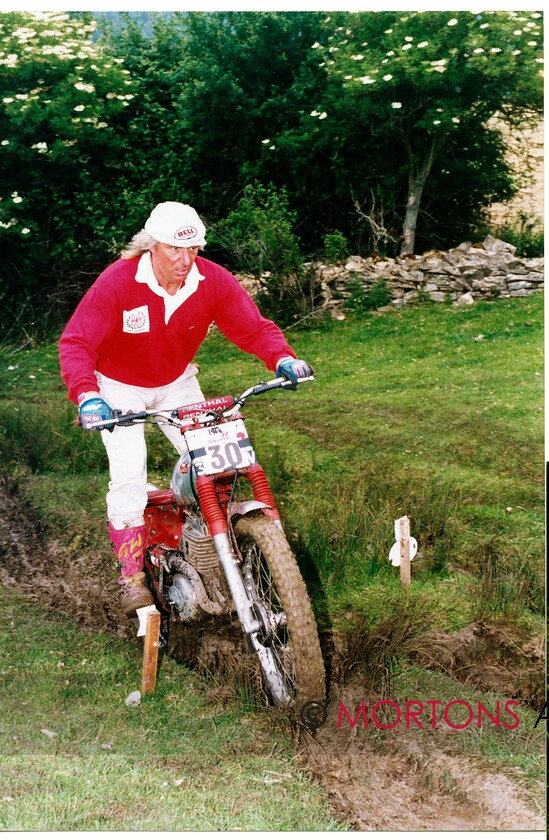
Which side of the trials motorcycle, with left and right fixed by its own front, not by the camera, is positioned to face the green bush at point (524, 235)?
left

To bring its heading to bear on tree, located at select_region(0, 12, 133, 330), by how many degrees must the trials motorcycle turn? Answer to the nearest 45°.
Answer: approximately 135° to its left

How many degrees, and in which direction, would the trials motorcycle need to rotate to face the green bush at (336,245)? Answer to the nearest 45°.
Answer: approximately 135° to its left

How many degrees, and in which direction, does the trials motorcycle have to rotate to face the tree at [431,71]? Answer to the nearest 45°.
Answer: approximately 90° to its left

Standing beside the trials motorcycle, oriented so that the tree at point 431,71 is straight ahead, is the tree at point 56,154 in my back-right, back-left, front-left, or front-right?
front-left

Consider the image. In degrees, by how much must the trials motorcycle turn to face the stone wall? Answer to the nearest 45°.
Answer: approximately 90° to its left

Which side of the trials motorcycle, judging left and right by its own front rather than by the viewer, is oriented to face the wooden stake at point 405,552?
left

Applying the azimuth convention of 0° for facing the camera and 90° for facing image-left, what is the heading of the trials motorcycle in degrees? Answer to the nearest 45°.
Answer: approximately 315°
